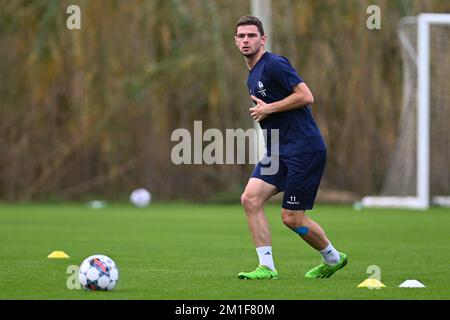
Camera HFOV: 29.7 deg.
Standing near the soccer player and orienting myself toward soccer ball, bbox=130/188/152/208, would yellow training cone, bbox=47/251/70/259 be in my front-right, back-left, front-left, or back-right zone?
front-left

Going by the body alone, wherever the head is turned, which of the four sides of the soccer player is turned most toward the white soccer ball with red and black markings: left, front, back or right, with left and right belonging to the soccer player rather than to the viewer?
front

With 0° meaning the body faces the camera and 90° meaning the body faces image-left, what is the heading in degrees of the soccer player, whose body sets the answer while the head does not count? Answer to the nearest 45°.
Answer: approximately 45°

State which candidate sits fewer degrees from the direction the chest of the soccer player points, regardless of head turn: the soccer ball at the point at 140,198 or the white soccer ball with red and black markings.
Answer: the white soccer ball with red and black markings

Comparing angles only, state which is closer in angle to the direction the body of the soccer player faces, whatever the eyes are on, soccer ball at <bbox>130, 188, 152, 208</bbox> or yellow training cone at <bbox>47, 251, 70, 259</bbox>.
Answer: the yellow training cone

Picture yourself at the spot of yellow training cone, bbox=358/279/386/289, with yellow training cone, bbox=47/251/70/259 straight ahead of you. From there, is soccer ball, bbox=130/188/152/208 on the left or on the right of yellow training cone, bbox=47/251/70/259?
right

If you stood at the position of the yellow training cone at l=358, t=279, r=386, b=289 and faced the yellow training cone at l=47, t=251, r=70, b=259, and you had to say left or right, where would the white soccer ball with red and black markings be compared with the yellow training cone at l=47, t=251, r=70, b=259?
left

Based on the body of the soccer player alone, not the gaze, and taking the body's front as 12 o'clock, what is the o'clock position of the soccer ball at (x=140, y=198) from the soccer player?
The soccer ball is roughly at 4 o'clock from the soccer player.

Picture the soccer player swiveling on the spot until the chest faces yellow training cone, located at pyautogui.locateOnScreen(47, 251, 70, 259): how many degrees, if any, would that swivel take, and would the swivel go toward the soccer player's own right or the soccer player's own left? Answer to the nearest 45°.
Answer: approximately 90° to the soccer player's own right

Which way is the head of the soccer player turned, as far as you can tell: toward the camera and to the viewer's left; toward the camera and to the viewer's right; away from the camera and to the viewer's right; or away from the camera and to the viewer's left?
toward the camera and to the viewer's left
